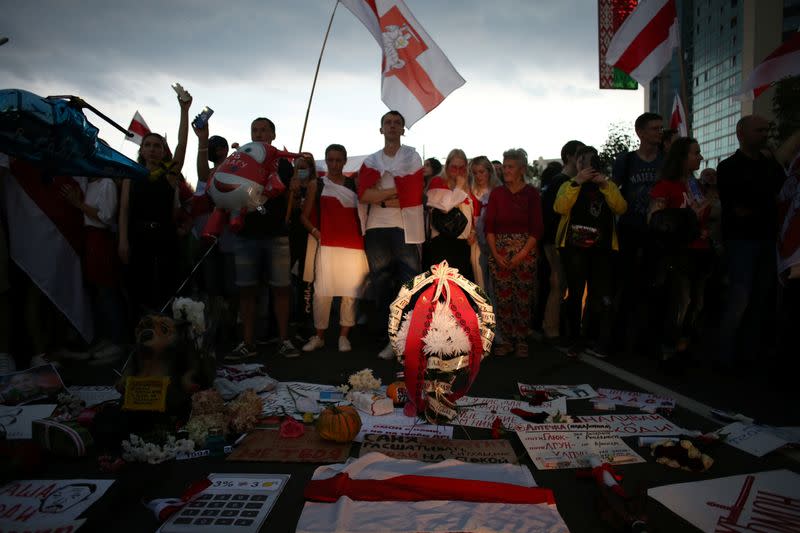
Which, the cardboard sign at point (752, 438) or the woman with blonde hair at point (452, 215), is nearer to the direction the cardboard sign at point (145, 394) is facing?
the cardboard sign

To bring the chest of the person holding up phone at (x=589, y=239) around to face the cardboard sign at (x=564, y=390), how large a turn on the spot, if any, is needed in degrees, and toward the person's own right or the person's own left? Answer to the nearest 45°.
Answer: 0° — they already face it

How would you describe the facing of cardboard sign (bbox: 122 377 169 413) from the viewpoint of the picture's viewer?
facing the viewer

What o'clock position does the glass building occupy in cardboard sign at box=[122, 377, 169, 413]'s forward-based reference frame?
The glass building is roughly at 8 o'clock from the cardboard sign.

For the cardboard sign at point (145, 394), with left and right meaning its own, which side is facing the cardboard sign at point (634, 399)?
left

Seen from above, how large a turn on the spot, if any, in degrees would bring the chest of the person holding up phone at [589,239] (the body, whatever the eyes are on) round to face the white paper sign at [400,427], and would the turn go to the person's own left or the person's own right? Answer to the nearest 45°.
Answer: approximately 45° to the person's own right

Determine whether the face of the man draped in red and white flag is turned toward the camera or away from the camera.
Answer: toward the camera

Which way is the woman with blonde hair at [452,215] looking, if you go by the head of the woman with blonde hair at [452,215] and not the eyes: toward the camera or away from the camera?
toward the camera

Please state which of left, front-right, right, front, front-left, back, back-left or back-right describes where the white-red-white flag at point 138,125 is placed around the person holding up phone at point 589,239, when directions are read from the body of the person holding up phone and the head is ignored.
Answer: right

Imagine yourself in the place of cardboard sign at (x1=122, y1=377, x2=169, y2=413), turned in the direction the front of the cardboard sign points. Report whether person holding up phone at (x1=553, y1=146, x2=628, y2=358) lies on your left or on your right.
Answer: on your left

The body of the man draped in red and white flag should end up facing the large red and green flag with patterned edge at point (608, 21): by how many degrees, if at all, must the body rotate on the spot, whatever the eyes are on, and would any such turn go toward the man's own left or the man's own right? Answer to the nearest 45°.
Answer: approximately 135° to the man's own left

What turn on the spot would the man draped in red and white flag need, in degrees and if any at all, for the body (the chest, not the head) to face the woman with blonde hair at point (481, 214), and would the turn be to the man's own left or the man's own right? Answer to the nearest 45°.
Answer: approximately 135° to the man's own left

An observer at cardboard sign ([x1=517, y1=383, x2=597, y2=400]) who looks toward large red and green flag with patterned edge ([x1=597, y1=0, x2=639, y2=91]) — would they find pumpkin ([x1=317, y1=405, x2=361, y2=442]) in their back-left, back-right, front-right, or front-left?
back-left

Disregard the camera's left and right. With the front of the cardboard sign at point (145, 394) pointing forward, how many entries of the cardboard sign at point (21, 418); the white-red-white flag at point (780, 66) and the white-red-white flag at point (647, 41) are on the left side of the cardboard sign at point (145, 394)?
2

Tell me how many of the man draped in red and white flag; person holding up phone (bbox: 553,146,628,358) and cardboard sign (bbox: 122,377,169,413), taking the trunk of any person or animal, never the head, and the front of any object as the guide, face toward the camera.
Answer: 3
